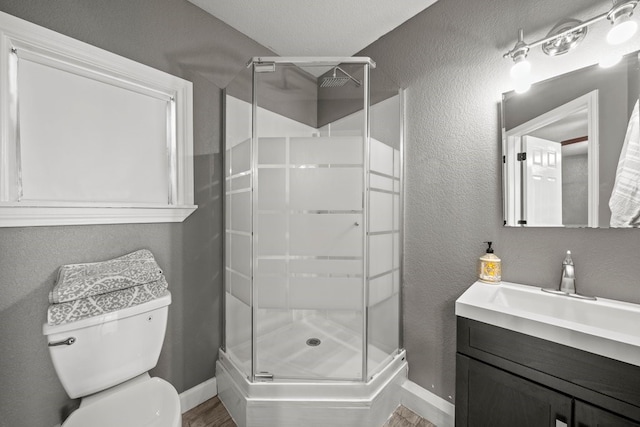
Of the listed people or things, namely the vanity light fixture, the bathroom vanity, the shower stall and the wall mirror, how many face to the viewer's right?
0

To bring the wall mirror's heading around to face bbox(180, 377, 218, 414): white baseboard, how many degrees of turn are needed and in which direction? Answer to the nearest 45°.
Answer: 0° — it already faces it

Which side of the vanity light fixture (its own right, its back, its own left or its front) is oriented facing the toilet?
front

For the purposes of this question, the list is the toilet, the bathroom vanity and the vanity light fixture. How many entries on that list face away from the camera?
0

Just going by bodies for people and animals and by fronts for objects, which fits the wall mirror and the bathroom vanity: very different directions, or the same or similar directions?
same or similar directions

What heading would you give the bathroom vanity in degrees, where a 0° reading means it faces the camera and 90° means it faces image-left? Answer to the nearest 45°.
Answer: approximately 45°

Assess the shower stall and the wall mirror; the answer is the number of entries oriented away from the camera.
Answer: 0

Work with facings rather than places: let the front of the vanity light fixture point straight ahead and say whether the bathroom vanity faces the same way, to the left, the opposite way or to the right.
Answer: the same way

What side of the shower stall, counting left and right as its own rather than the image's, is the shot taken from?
front

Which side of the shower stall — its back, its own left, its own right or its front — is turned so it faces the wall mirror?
left

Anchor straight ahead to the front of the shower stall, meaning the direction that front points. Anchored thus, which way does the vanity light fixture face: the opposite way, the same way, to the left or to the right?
to the right

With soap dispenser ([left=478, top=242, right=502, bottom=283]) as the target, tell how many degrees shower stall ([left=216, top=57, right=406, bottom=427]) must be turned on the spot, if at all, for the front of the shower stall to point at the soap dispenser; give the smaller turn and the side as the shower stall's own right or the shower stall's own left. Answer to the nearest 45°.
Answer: approximately 90° to the shower stall's own left

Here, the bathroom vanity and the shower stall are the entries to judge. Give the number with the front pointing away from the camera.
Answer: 0
